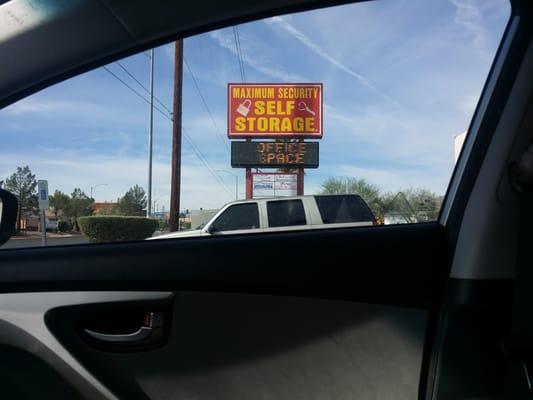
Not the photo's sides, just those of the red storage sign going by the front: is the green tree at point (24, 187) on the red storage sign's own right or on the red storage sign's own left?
on the red storage sign's own right

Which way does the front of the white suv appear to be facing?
to the viewer's left

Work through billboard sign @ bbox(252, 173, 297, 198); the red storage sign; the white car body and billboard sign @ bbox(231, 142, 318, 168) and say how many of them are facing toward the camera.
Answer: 3

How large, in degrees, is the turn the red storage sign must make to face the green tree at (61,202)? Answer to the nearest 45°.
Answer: approximately 90° to its right

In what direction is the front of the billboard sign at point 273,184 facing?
toward the camera

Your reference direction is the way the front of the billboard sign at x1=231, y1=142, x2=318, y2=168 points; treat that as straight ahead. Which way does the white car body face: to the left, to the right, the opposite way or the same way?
to the right

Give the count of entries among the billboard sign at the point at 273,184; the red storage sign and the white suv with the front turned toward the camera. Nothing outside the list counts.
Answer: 2

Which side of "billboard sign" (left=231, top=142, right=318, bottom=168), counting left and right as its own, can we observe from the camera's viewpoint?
front

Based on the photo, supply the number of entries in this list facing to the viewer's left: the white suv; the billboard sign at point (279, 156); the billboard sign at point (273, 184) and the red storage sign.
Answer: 1

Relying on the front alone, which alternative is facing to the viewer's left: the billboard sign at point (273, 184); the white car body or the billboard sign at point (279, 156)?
the white car body

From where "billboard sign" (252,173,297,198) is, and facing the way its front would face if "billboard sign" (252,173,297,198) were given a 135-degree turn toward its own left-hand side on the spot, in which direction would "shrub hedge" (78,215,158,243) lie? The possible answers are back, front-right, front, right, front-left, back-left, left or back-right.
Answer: back
